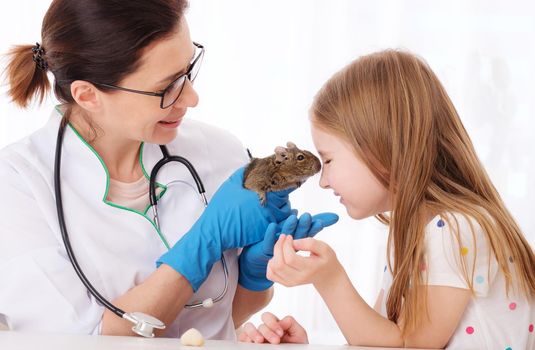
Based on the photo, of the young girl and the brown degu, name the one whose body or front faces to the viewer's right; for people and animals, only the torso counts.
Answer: the brown degu

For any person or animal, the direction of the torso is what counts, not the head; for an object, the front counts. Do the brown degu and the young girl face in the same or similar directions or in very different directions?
very different directions

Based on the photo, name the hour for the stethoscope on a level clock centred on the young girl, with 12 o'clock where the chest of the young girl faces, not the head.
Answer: The stethoscope is roughly at 12 o'clock from the young girl.

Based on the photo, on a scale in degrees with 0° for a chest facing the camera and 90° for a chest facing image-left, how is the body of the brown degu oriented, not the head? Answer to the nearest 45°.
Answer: approximately 270°

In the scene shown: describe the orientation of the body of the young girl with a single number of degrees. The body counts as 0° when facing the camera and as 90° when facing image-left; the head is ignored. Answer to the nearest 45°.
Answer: approximately 90°

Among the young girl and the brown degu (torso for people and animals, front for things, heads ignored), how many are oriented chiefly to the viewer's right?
1

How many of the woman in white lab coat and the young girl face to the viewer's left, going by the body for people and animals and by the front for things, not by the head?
1

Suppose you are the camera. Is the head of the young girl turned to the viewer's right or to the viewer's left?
to the viewer's left
